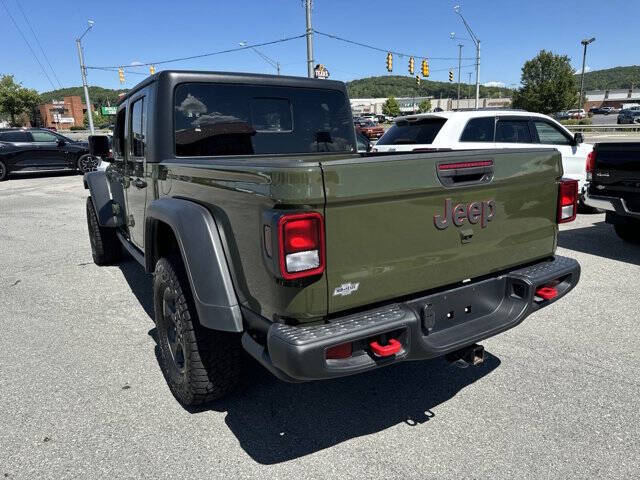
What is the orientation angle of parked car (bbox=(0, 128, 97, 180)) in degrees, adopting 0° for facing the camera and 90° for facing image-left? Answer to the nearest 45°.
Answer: approximately 270°

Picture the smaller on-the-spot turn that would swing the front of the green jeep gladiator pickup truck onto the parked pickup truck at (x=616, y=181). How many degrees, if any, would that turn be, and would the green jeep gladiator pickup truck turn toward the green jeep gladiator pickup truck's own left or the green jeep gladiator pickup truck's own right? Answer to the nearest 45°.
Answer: approximately 90° to the green jeep gladiator pickup truck's own right

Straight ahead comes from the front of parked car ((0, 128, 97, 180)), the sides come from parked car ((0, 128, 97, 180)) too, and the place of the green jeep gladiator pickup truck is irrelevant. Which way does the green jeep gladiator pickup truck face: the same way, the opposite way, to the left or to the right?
to the left

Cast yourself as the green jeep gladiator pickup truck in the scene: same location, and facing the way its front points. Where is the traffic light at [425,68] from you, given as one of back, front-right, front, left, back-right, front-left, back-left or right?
front-right

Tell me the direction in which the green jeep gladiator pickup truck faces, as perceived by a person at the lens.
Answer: facing away from the viewer and to the left of the viewer

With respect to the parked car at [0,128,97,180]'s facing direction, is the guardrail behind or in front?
in front

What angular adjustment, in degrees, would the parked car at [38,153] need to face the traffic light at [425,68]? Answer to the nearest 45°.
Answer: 0° — it already faces it

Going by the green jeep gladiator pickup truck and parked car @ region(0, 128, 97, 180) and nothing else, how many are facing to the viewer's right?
1

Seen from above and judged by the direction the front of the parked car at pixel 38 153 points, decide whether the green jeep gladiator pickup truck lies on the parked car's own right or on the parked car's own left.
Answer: on the parked car's own right

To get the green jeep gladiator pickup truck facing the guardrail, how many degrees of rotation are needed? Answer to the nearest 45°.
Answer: approximately 90° to its right
